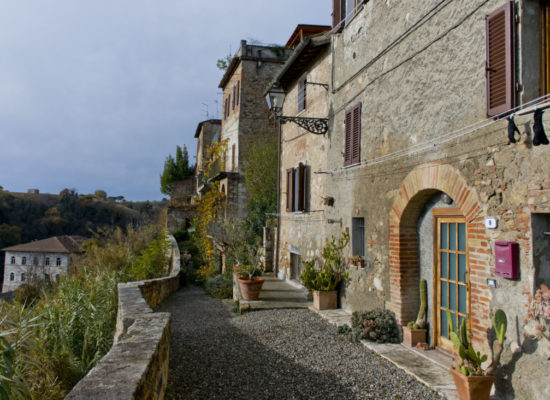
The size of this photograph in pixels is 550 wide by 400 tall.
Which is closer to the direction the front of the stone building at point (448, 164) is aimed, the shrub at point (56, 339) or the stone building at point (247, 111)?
the shrub

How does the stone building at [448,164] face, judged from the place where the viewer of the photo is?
facing the viewer and to the left of the viewer

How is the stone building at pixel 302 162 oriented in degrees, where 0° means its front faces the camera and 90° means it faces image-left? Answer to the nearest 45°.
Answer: approximately 45°

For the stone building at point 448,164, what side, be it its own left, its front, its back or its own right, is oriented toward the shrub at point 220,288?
right

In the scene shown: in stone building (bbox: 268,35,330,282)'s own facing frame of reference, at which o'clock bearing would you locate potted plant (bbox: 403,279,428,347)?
The potted plant is roughly at 10 o'clock from the stone building.

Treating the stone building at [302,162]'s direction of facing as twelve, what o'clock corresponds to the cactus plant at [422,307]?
The cactus plant is roughly at 10 o'clock from the stone building.
